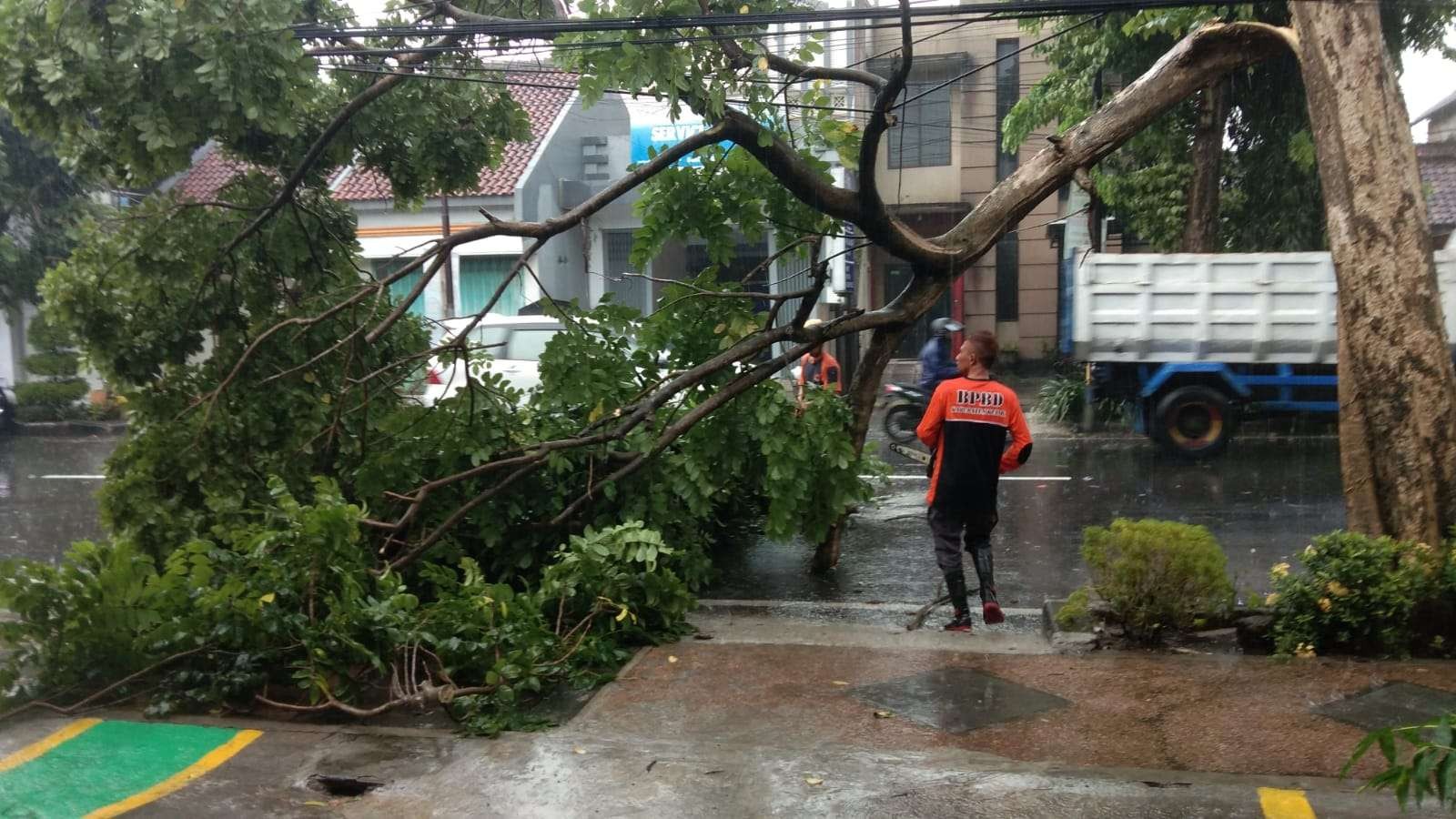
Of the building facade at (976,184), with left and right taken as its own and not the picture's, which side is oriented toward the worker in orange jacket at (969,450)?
front

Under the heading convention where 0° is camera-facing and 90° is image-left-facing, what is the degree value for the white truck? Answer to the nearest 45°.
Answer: approximately 270°

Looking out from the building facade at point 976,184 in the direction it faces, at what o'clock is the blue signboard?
The blue signboard is roughly at 2 o'clock from the building facade.

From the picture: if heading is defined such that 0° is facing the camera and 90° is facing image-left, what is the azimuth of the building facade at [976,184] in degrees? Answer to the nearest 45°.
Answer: approximately 0°

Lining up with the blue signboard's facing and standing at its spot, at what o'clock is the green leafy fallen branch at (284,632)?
The green leafy fallen branch is roughly at 12 o'clock from the blue signboard.

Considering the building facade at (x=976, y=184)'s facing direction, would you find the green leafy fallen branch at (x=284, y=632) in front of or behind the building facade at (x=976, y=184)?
in front

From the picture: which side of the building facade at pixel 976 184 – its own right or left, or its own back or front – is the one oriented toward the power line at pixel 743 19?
front

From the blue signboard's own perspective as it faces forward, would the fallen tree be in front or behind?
in front

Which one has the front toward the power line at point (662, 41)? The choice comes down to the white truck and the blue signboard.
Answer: the blue signboard

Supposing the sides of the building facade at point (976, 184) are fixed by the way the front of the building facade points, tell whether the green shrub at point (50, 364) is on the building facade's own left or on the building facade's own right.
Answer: on the building facade's own right

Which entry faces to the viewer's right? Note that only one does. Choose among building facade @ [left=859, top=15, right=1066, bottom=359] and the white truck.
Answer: the white truck

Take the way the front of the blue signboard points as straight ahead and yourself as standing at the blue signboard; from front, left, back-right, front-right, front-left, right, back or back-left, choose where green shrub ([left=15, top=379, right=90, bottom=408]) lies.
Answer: right
